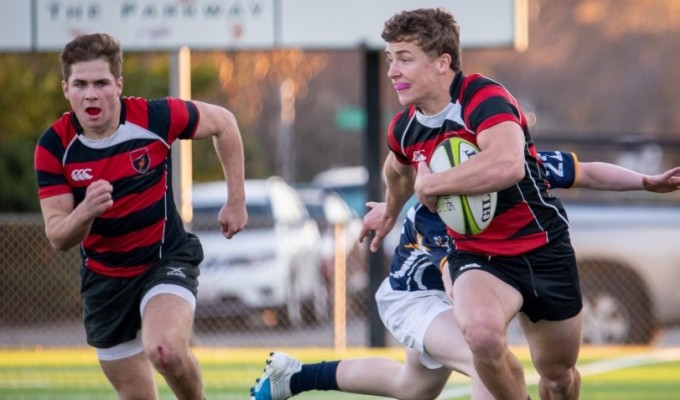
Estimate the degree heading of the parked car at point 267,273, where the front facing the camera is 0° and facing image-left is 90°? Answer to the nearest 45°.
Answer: approximately 45°

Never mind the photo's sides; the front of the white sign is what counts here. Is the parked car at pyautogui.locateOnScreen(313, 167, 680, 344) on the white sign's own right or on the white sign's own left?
on the white sign's own left

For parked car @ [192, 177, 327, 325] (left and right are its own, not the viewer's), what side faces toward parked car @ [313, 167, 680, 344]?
left

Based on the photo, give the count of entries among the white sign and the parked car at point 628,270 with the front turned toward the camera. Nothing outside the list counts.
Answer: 1
